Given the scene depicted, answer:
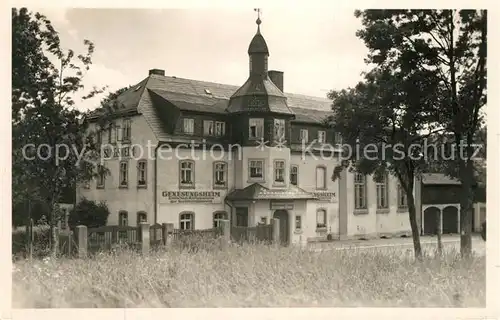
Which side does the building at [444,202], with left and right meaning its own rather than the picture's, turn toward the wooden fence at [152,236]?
right

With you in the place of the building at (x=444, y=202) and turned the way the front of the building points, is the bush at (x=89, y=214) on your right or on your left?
on your right

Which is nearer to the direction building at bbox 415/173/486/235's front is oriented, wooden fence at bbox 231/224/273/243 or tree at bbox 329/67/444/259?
the tree

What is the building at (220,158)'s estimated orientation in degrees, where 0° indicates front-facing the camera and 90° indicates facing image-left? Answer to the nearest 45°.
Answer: approximately 315°

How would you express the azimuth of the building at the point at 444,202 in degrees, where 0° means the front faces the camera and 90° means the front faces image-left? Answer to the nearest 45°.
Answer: approximately 0°

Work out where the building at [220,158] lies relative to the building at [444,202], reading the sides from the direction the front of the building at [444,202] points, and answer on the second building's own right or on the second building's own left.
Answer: on the second building's own right
